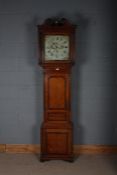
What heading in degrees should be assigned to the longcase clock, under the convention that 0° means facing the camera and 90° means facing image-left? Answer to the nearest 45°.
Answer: approximately 0°
